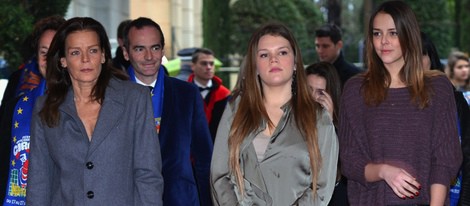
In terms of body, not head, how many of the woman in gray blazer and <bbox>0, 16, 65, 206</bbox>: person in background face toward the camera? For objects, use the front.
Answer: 2

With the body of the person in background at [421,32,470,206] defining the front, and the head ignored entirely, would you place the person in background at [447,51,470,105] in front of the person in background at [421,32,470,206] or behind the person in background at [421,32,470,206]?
behind

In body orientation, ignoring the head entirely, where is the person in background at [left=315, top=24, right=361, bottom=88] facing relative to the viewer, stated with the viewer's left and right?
facing the viewer and to the left of the viewer

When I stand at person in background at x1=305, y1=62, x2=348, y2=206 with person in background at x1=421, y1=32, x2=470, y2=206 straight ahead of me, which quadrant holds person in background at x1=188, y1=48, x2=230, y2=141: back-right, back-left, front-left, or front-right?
back-left

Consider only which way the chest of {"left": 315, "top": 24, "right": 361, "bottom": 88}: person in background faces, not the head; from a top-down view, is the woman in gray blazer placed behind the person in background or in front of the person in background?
in front

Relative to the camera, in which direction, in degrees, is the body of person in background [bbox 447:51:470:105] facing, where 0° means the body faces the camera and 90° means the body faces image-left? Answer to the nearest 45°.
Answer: approximately 315°
